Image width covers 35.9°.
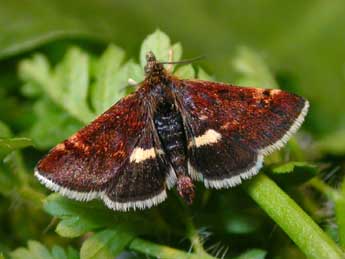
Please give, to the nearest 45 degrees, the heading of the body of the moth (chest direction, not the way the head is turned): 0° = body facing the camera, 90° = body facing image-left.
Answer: approximately 180°
